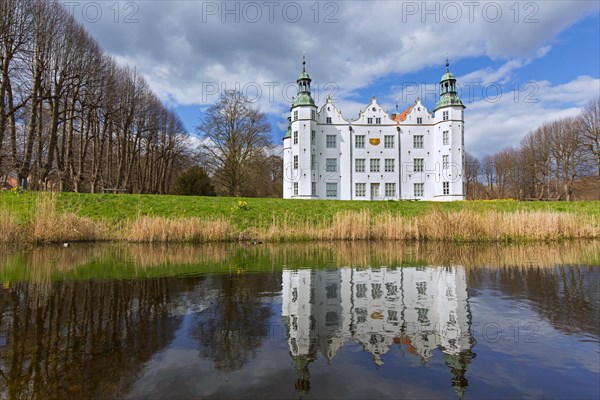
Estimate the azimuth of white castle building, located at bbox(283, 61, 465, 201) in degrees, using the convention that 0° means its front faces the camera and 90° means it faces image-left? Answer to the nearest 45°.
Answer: approximately 0°

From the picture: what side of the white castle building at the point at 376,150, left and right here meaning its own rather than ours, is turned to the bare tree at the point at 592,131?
left

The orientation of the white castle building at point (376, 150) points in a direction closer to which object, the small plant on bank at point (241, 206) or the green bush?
the small plant on bank

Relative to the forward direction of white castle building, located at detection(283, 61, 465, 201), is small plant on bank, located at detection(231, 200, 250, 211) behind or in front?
in front

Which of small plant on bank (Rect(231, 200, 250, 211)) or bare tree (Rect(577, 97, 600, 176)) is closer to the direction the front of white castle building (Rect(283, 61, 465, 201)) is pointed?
the small plant on bank

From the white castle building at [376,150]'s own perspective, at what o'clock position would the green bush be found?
The green bush is roughly at 2 o'clock from the white castle building.
